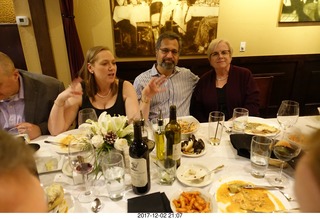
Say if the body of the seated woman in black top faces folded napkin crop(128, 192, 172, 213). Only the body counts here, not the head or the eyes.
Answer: yes

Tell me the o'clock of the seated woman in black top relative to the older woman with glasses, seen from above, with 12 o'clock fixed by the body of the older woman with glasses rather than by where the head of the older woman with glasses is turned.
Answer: The seated woman in black top is roughly at 2 o'clock from the older woman with glasses.

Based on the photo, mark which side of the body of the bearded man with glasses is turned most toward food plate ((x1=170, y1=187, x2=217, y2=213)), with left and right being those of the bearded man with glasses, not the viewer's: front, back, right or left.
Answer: front

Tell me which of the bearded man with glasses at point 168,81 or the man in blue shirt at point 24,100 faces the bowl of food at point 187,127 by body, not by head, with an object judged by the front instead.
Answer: the bearded man with glasses

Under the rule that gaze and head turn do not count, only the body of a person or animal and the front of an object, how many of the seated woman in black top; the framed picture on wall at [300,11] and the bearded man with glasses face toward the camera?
3

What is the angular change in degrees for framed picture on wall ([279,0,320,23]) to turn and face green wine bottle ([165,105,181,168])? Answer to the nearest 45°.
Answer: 0° — it already faces it

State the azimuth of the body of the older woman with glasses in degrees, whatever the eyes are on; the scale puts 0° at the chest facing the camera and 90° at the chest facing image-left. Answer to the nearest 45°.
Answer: approximately 0°

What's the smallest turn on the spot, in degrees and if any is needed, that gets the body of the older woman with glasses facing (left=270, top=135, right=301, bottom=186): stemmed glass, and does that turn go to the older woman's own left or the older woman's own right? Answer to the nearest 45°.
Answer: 0° — they already face it

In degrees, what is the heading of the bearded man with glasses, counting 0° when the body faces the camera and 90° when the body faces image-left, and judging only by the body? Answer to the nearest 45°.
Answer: approximately 0°
